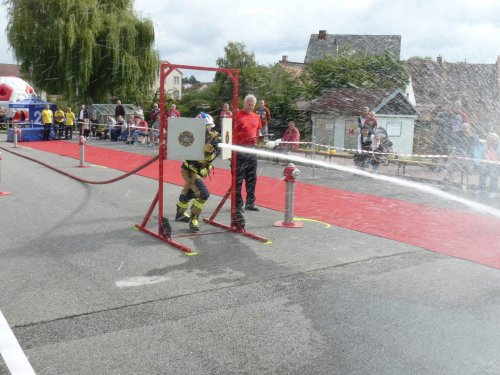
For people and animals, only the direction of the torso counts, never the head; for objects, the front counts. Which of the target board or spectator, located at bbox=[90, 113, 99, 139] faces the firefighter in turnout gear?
the spectator

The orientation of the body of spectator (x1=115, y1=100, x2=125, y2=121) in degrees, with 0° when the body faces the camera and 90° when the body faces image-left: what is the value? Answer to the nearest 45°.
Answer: approximately 0°

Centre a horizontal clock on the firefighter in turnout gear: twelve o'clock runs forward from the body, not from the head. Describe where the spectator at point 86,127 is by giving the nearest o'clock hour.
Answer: The spectator is roughly at 7 o'clock from the firefighter in turnout gear.

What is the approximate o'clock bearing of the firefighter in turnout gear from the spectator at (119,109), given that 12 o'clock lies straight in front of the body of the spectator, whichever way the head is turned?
The firefighter in turnout gear is roughly at 12 o'clock from the spectator.

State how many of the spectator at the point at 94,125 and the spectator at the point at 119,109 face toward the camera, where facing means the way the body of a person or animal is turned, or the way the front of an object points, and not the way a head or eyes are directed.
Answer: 2

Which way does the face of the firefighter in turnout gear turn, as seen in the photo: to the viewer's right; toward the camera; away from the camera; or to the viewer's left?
to the viewer's right

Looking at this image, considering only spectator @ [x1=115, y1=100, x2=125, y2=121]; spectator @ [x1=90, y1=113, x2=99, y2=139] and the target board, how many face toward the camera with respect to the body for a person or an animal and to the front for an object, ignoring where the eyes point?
3

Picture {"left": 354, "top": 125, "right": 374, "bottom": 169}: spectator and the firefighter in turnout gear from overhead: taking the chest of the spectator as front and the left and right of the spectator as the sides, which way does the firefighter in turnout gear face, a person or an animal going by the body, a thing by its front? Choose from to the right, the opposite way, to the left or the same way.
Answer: to the left
